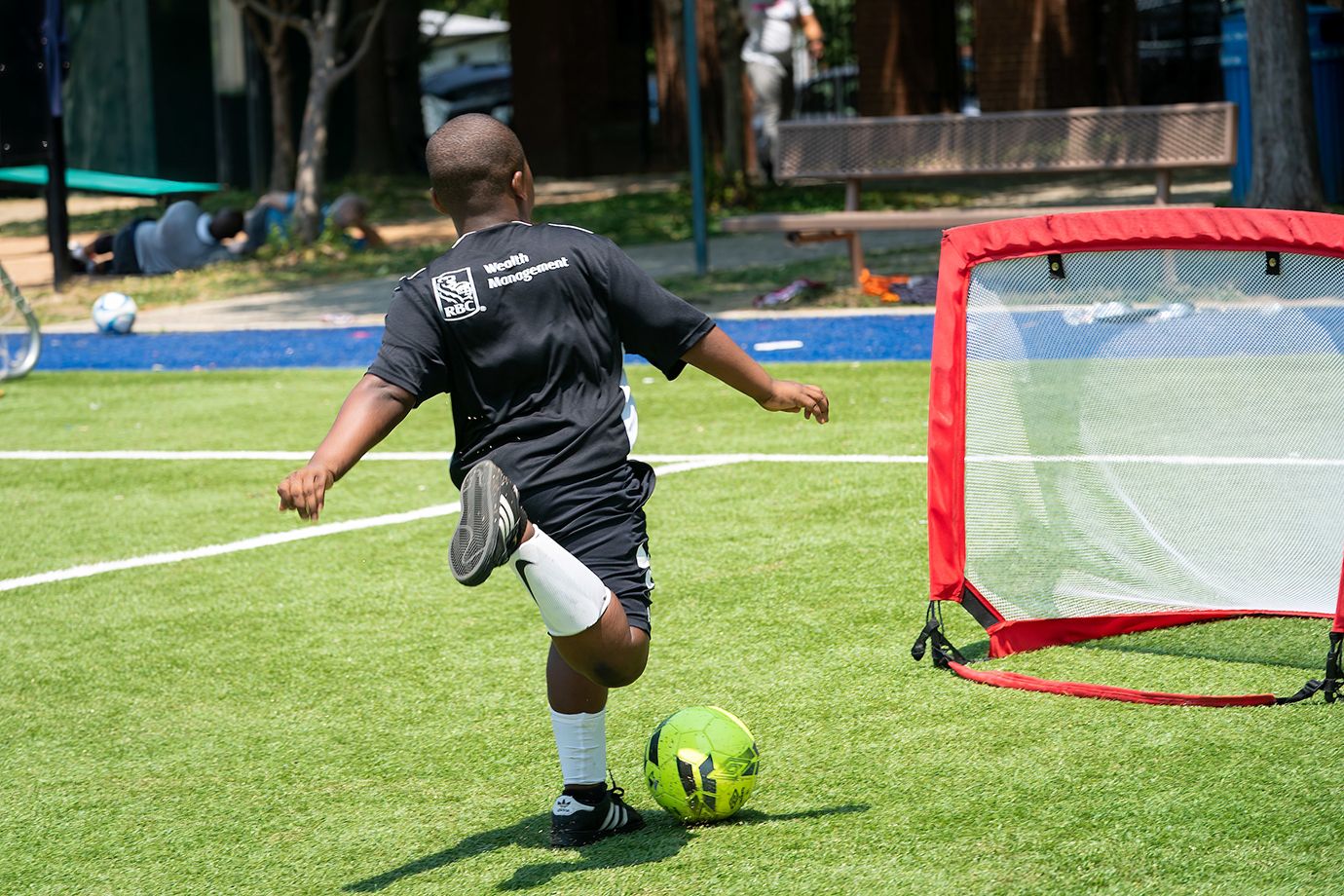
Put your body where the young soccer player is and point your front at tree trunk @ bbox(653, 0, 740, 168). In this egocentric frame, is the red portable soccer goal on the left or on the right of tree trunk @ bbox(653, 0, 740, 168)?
right

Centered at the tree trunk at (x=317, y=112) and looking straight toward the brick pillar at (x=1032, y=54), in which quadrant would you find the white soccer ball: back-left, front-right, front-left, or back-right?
back-right

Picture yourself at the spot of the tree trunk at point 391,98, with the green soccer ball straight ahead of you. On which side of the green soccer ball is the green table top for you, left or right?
right

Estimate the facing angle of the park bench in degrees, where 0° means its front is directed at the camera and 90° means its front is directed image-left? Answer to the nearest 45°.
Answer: approximately 45°

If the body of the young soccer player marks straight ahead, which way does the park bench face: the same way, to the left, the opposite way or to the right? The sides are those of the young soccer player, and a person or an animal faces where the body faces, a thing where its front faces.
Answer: the opposite way

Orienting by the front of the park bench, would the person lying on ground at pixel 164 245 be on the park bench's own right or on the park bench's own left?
on the park bench's own right
